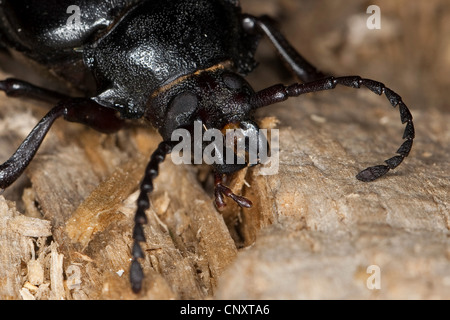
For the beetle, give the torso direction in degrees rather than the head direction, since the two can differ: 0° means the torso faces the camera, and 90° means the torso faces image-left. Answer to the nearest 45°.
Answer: approximately 315°
